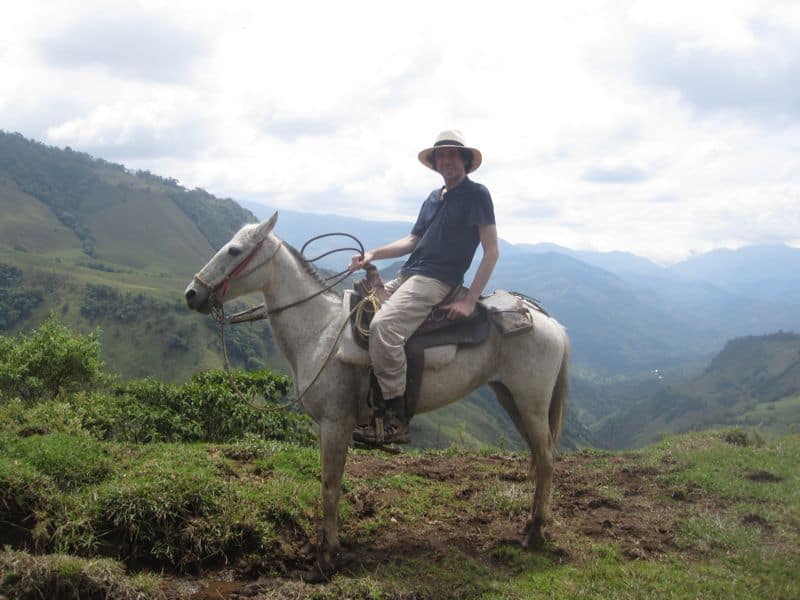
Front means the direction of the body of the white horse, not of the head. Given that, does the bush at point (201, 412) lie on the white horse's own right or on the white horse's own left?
on the white horse's own right

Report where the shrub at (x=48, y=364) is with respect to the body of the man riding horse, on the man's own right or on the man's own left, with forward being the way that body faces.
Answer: on the man's own right

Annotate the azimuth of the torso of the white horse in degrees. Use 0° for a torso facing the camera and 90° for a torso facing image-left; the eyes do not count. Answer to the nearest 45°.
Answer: approximately 90°

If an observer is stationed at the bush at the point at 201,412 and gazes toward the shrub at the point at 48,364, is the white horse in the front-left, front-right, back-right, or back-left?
back-left

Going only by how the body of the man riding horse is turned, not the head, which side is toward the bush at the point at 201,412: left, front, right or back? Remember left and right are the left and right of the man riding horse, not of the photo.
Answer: right
